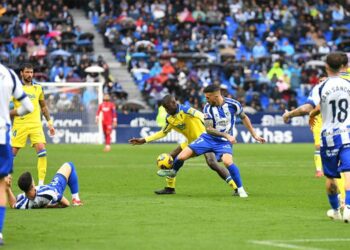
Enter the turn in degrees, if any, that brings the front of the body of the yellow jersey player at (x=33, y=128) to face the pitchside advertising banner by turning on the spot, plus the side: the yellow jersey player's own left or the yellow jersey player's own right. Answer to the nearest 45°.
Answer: approximately 180°

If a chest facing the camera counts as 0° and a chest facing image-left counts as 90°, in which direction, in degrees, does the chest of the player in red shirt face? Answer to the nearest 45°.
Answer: approximately 0°

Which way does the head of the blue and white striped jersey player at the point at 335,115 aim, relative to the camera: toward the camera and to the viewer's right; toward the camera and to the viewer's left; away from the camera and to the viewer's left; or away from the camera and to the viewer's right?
away from the camera and to the viewer's left

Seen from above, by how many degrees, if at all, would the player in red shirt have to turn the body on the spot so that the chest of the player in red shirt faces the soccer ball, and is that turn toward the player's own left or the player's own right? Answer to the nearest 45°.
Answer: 0° — they already face it

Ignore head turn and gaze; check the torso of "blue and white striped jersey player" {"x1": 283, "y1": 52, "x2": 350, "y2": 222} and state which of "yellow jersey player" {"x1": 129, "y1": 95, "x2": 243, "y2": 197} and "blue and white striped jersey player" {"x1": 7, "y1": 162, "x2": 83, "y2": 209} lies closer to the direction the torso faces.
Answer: the yellow jersey player

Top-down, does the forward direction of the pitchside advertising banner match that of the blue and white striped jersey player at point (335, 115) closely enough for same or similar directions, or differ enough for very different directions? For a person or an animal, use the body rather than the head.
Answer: very different directions

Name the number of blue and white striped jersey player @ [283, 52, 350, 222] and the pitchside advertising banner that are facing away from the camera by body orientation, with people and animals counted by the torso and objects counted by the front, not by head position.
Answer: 1

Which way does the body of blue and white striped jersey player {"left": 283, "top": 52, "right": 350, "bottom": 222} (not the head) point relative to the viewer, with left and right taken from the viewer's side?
facing away from the viewer

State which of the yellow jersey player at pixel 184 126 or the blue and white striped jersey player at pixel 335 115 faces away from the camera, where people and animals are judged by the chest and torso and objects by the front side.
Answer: the blue and white striped jersey player
